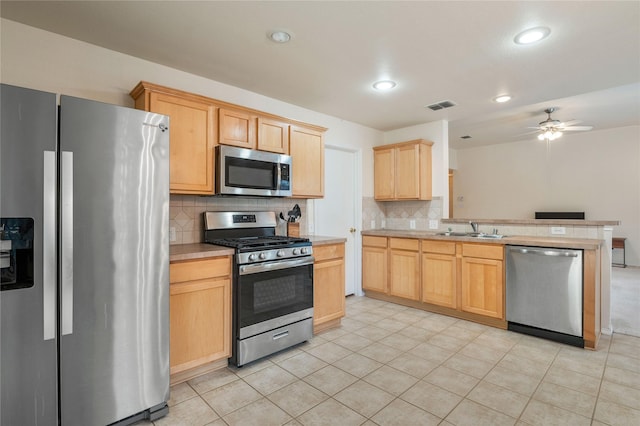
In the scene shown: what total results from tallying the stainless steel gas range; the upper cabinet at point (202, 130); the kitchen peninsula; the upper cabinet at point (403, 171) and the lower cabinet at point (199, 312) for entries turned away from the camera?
0

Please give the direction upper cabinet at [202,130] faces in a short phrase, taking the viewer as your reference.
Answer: facing the viewer and to the right of the viewer

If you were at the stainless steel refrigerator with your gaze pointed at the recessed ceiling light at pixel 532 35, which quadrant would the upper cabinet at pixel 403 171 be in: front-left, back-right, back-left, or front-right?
front-left

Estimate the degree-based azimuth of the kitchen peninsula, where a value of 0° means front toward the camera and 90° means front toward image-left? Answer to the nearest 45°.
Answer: approximately 45°

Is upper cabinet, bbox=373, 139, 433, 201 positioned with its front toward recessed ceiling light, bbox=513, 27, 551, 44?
no

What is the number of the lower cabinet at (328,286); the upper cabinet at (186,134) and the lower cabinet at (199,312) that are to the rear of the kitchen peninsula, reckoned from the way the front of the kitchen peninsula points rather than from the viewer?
0

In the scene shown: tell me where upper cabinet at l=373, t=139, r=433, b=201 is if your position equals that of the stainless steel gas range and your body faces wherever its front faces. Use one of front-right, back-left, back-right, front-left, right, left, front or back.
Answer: left

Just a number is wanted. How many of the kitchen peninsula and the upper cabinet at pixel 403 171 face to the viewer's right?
0

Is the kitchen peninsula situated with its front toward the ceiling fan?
no

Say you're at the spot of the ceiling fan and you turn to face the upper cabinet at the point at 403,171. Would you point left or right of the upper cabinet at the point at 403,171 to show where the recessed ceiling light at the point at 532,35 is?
left

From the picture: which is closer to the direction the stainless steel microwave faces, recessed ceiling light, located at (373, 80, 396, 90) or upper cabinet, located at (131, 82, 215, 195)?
the recessed ceiling light

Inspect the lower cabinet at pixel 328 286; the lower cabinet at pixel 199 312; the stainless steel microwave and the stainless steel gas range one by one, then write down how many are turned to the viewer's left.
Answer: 0

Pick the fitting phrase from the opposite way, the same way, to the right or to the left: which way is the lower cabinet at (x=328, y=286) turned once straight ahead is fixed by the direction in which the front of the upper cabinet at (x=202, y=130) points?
the same way

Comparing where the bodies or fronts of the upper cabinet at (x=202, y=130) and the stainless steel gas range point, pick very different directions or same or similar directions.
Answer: same or similar directions

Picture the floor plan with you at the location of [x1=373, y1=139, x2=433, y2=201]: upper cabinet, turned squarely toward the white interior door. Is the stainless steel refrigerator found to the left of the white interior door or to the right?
left
